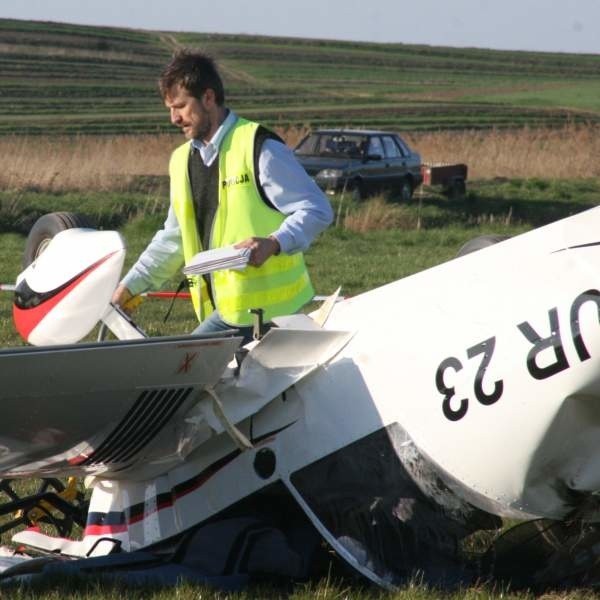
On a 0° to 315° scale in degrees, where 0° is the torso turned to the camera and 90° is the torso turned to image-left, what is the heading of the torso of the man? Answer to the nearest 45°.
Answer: approximately 45°
